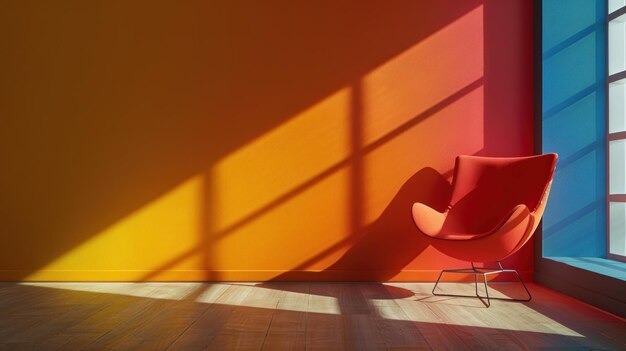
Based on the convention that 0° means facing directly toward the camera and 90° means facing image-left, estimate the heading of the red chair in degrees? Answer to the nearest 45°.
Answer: approximately 45°
